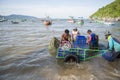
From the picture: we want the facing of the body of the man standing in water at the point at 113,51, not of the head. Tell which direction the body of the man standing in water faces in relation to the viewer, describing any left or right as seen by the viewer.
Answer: facing to the left of the viewer

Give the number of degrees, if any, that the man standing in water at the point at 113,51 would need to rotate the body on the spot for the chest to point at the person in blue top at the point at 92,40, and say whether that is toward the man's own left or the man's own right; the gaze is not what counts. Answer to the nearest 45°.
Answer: approximately 45° to the man's own right
